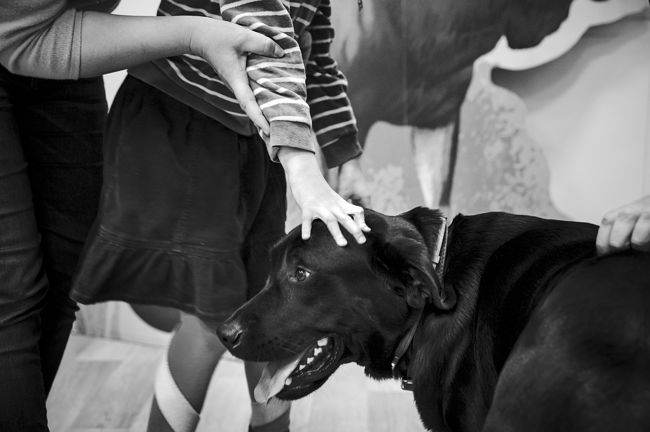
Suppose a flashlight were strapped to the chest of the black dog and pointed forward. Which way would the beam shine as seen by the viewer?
to the viewer's left
